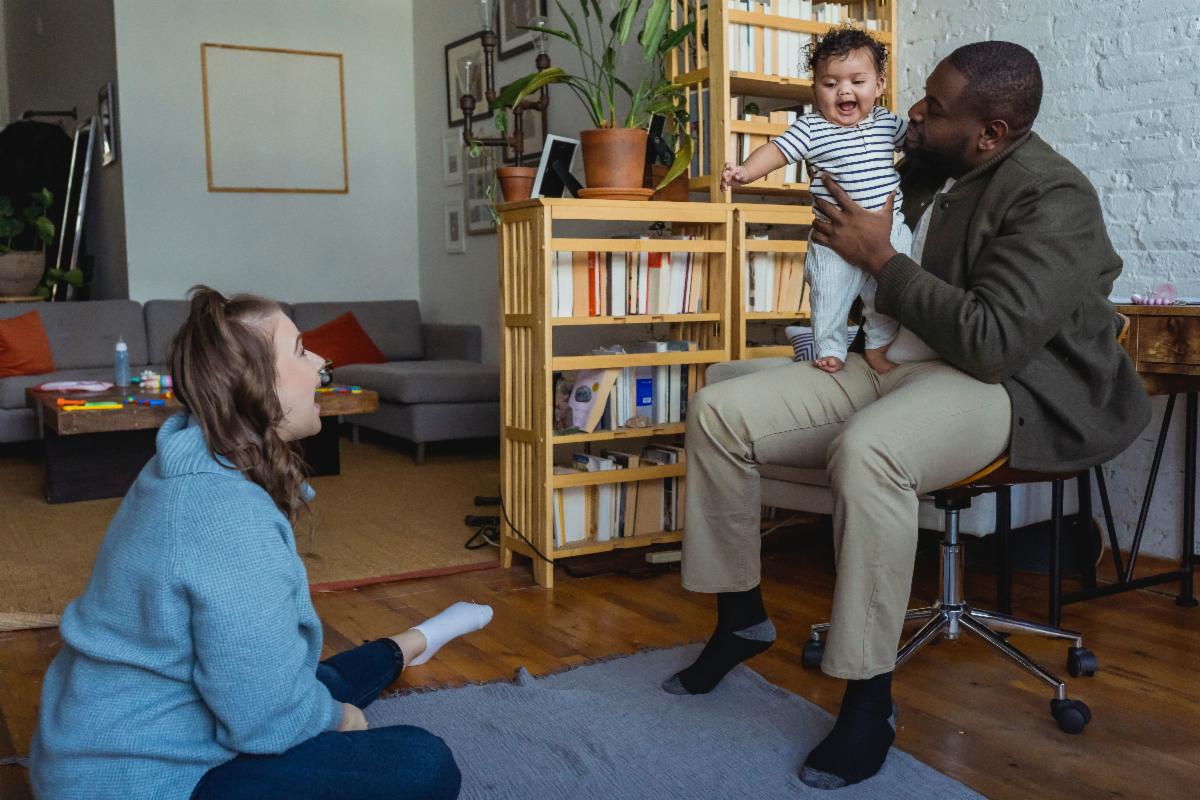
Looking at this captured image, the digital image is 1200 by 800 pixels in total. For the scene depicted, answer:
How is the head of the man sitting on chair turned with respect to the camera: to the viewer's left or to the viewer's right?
to the viewer's left

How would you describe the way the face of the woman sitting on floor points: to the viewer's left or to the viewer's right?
to the viewer's right

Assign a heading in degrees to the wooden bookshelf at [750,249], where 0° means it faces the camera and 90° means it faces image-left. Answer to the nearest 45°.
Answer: approximately 0°

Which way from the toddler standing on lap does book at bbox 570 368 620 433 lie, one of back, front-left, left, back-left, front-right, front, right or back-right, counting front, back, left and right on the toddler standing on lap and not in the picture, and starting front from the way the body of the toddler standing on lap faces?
back-right

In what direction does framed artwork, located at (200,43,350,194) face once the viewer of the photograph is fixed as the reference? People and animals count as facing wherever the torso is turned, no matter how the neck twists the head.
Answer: facing the viewer

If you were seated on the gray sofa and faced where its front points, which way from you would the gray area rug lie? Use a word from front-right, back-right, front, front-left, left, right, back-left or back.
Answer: front

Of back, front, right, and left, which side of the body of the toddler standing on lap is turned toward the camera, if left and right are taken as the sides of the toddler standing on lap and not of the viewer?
front

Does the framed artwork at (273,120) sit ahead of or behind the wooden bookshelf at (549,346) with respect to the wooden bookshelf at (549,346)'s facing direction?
behind

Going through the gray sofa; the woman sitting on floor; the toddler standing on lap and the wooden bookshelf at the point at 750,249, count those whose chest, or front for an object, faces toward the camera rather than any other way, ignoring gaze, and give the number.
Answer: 3

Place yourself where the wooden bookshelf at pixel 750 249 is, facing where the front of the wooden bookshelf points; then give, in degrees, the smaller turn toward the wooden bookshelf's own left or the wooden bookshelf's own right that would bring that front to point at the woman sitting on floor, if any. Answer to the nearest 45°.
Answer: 0° — it already faces them

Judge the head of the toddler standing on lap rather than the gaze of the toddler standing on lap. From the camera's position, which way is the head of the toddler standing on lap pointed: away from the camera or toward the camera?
toward the camera

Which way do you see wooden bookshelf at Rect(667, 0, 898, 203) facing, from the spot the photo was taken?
facing the viewer and to the right of the viewer

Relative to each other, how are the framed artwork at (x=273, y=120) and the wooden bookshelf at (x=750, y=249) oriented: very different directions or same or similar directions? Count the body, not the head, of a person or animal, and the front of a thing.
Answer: same or similar directions

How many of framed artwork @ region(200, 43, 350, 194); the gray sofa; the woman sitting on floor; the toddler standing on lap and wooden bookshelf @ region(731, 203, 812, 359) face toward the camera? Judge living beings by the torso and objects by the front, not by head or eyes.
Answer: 4

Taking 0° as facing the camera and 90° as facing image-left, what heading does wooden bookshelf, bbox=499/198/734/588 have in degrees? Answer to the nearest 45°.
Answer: approximately 315°

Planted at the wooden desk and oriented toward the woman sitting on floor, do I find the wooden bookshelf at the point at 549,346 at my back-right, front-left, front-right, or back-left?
front-right
